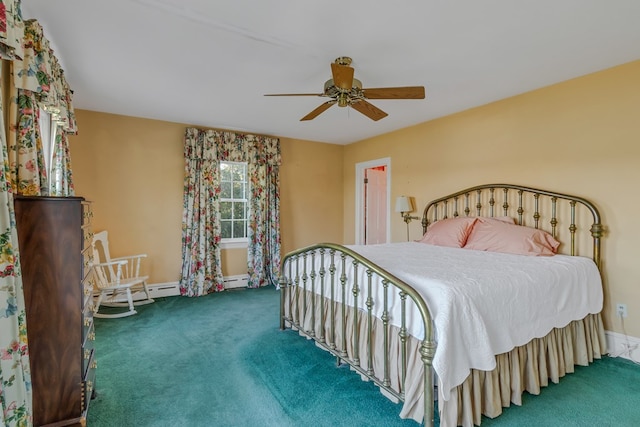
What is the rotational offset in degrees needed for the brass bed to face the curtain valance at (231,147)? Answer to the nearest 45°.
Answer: approximately 90° to its right

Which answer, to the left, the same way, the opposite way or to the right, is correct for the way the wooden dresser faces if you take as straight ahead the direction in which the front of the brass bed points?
the opposite way

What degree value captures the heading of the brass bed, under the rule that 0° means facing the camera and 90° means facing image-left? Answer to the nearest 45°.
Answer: approximately 45°

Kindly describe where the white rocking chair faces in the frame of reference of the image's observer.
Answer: facing the viewer and to the right of the viewer

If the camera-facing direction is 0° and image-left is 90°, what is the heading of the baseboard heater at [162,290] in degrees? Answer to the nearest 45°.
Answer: approximately 0°

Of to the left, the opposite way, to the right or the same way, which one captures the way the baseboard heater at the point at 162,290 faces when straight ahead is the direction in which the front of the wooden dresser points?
to the right

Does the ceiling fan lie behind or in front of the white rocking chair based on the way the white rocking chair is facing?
in front

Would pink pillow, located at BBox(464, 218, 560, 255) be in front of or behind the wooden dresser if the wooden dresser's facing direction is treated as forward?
in front

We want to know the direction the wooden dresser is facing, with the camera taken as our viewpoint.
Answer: facing to the right of the viewer

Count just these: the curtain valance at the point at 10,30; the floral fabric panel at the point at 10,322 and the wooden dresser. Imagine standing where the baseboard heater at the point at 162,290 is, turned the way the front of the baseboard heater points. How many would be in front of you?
3

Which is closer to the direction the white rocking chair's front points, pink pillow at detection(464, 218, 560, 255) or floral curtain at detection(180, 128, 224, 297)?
the pink pillow
